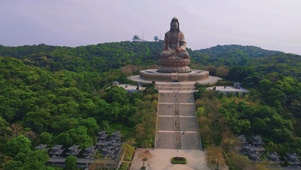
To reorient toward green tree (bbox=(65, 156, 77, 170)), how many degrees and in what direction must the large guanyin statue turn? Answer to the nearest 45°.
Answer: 0° — it already faces it

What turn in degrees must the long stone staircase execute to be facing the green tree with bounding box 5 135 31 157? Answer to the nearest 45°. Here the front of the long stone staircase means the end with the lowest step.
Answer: approximately 45° to its right

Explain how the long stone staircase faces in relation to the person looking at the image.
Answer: facing the viewer

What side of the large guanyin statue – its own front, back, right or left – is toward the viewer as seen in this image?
front

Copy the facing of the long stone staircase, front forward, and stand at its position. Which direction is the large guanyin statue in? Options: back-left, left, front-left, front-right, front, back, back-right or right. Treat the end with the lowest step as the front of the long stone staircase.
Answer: back

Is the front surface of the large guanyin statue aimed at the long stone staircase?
yes

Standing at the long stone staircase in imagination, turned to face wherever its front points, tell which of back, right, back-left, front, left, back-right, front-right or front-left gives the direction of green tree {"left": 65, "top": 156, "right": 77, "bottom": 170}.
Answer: front-right

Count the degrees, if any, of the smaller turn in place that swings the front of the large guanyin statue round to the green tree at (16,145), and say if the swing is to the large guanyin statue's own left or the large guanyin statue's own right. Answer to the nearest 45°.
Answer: approximately 45° to the large guanyin statue's own right

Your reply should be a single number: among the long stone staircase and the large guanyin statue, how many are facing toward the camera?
2

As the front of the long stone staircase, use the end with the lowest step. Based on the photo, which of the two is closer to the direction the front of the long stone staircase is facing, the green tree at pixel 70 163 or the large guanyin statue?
the green tree

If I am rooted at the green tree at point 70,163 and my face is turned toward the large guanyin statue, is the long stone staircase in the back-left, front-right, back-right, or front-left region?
front-right

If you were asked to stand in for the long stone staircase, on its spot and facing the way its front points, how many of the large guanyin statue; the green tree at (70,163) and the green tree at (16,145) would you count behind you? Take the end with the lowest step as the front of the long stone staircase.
1
